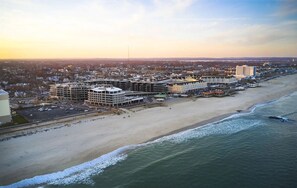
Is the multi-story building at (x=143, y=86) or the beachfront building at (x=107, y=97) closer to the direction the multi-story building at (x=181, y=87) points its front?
the beachfront building

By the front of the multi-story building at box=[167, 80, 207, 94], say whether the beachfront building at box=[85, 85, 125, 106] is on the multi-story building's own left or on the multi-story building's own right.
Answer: on the multi-story building's own right

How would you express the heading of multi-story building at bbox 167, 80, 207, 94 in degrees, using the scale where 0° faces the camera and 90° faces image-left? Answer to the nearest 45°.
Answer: approximately 315°

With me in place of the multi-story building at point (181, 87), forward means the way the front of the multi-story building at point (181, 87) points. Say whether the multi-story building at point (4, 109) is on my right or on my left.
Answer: on my right

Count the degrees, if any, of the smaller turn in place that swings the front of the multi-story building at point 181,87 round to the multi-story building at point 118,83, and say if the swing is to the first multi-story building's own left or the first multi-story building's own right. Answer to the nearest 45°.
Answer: approximately 135° to the first multi-story building's own right

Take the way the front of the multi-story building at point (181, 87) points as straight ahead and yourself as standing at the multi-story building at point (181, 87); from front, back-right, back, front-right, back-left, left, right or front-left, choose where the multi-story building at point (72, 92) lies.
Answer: right
